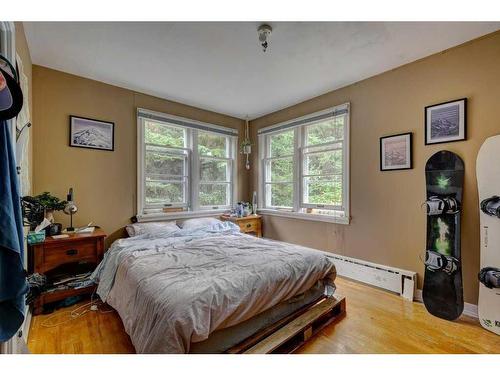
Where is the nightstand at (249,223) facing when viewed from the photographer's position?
facing the viewer and to the right of the viewer

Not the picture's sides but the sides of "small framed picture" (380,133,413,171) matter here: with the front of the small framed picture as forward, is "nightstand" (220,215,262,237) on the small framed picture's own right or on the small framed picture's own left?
on the small framed picture's own right

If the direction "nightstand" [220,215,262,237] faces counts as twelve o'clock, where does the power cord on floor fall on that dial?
The power cord on floor is roughly at 3 o'clock from the nightstand.

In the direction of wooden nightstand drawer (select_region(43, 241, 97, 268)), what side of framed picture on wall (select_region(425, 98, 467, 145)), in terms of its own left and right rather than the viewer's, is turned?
front

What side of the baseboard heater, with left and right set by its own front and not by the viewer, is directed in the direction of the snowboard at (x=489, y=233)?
left

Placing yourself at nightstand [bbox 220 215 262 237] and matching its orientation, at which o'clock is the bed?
The bed is roughly at 2 o'clock from the nightstand.

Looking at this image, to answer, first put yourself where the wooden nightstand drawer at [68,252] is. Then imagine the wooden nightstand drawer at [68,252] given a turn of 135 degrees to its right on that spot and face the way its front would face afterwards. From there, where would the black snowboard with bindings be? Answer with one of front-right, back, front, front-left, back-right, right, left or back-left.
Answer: back-left

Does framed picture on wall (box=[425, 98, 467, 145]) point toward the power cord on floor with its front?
yes

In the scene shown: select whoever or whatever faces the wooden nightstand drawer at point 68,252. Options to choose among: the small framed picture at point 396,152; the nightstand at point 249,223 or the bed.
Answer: the small framed picture

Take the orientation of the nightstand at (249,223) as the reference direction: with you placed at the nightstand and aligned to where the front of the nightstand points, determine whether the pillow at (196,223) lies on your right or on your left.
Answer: on your right

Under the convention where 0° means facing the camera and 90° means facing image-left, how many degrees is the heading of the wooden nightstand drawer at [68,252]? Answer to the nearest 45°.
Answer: approximately 315°

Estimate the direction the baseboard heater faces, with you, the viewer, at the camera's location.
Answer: facing the viewer and to the left of the viewer

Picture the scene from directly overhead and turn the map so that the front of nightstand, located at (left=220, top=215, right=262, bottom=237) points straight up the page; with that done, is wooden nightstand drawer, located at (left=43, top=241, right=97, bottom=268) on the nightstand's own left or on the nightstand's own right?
on the nightstand's own right
